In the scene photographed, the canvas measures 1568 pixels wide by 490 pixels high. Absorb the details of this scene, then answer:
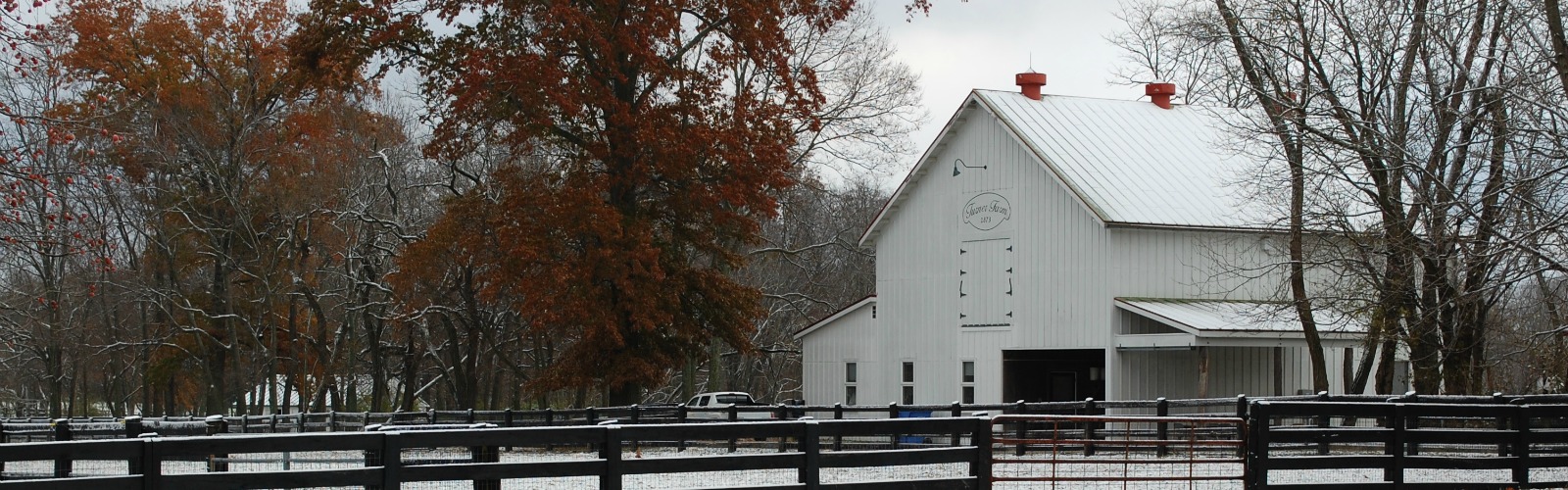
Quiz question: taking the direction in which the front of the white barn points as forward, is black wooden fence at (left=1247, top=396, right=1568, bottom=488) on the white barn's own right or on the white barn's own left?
on the white barn's own left

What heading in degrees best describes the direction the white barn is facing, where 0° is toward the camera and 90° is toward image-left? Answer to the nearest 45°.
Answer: approximately 45°

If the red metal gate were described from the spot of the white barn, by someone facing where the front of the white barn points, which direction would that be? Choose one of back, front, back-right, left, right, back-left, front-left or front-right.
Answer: front-left
